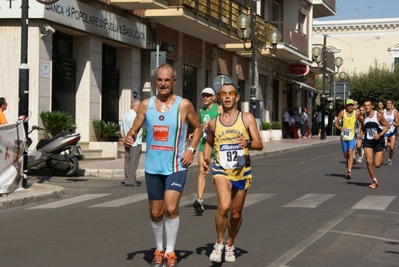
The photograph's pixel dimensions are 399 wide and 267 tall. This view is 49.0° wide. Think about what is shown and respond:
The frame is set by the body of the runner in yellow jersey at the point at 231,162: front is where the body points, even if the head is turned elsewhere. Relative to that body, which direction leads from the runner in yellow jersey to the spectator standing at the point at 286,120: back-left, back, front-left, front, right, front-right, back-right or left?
back

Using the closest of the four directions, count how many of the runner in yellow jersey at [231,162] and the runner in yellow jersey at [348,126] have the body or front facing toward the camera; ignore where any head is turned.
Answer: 2

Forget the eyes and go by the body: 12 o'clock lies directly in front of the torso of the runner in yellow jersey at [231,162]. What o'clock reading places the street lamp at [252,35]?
The street lamp is roughly at 6 o'clock from the runner in yellow jersey.

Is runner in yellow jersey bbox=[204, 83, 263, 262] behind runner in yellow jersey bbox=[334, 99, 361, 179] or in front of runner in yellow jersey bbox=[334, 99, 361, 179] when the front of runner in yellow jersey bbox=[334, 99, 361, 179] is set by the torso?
in front

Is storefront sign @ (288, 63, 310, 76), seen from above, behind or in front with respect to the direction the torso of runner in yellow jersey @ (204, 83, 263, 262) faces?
behind

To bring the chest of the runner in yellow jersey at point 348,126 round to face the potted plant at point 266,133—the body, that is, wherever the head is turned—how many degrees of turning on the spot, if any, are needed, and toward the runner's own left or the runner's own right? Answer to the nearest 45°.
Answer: approximately 180°

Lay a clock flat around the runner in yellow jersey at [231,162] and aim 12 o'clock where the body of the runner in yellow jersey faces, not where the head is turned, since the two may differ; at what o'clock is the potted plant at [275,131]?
The potted plant is roughly at 6 o'clock from the runner in yellow jersey.

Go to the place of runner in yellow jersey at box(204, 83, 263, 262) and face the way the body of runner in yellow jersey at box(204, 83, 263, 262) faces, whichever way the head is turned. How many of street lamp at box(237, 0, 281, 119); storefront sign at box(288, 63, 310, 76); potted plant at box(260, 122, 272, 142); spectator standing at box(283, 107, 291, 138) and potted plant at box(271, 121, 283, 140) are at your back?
5

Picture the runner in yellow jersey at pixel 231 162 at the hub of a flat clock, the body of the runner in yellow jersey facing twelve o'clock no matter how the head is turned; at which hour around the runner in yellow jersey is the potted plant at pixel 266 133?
The potted plant is roughly at 6 o'clock from the runner in yellow jersey.

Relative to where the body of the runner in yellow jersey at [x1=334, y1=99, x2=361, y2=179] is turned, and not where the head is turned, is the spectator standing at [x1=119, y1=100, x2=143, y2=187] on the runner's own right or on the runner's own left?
on the runner's own right

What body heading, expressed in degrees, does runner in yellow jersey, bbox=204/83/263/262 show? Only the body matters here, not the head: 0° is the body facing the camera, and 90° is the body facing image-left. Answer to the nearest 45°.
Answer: approximately 0°

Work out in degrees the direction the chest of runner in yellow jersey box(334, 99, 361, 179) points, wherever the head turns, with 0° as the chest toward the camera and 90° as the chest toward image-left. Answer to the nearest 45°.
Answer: approximately 0°
